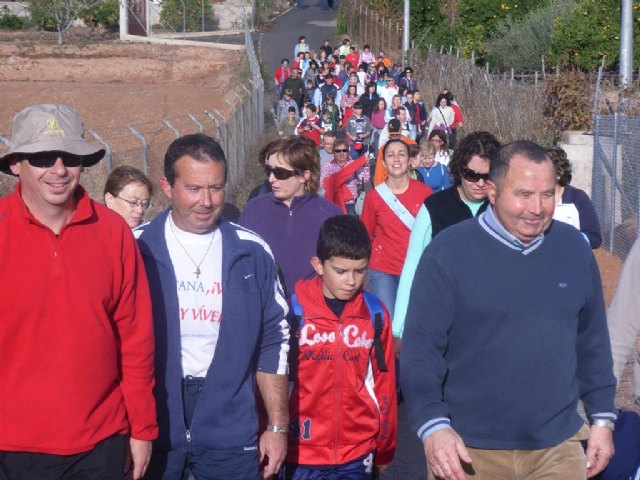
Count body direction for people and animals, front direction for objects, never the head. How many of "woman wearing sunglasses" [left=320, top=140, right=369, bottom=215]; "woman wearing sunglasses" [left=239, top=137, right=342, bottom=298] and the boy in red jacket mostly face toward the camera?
3

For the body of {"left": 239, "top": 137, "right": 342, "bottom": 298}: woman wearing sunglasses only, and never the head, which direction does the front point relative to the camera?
toward the camera

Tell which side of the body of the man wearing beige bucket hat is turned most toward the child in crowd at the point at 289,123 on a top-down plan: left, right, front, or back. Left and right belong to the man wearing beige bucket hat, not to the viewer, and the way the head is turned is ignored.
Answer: back

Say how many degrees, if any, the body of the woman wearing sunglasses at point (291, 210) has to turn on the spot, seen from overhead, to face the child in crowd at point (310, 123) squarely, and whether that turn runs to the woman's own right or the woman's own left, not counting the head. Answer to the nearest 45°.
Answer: approximately 180°

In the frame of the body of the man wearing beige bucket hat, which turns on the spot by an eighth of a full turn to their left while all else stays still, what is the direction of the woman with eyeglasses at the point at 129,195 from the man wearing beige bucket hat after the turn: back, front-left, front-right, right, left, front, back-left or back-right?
back-left

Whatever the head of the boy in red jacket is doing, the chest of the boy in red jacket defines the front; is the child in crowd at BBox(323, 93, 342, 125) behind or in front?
behind

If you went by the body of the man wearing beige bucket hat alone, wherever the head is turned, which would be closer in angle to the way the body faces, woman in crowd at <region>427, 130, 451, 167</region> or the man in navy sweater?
the man in navy sweater

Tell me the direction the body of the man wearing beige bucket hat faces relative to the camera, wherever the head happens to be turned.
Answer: toward the camera

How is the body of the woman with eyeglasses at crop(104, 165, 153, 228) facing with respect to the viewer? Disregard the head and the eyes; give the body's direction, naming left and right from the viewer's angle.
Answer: facing the viewer and to the right of the viewer

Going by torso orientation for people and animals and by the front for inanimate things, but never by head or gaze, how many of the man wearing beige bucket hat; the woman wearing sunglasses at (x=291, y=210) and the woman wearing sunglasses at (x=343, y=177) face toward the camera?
3

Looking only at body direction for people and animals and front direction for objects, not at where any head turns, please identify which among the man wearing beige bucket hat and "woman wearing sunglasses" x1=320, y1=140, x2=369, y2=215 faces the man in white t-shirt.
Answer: the woman wearing sunglasses
